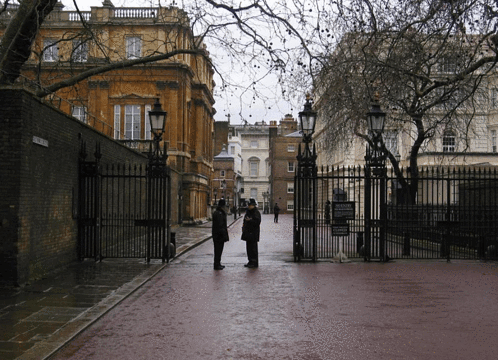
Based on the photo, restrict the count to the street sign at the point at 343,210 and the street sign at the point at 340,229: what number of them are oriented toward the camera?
2

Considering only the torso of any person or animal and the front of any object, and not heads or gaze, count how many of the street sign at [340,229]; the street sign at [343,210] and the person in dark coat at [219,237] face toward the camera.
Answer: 2

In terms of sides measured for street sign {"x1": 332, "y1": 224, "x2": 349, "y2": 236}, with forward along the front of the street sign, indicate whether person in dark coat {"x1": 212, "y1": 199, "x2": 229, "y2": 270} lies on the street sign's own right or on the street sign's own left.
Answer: on the street sign's own right

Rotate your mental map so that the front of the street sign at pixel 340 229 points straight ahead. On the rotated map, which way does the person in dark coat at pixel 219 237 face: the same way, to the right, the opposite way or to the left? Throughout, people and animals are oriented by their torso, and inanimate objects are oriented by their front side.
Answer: to the left

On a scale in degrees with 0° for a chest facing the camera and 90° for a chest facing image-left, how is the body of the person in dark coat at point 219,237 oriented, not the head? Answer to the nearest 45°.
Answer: approximately 270°

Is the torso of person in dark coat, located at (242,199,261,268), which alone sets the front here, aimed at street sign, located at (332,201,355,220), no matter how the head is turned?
no

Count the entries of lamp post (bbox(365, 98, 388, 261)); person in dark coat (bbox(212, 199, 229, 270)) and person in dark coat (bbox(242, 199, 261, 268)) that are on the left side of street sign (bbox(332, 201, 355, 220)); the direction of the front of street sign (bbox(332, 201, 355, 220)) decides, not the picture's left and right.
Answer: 1

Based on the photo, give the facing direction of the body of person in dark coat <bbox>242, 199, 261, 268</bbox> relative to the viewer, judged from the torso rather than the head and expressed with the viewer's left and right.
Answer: facing the viewer and to the left of the viewer

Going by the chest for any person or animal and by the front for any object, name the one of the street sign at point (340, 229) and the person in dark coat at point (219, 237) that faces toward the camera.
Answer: the street sign

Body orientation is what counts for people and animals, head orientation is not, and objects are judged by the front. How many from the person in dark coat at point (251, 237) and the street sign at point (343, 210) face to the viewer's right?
0

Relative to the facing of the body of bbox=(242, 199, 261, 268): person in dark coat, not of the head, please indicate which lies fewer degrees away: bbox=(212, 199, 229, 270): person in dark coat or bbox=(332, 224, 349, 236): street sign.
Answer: the person in dark coat

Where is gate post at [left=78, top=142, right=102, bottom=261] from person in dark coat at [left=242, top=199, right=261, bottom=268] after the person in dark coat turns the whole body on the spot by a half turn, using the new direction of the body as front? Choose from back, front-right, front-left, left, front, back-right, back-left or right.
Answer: back-left

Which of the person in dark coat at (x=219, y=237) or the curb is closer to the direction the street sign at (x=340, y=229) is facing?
the curb

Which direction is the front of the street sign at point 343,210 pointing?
toward the camera
